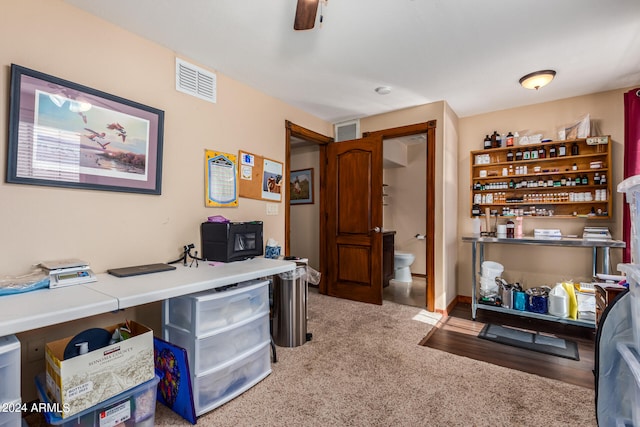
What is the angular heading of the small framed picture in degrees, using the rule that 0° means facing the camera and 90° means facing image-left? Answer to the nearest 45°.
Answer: approximately 45°

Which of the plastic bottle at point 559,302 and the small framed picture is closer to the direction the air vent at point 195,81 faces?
the plastic bottle

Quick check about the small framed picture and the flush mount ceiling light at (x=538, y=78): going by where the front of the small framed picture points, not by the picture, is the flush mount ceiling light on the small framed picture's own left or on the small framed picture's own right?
on the small framed picture's own left

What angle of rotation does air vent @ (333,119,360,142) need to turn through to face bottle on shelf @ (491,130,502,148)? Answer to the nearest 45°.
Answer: approximately 135° to its left

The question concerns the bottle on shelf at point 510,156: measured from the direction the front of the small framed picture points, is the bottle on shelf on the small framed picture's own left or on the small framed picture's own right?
on the small framed picture's own left

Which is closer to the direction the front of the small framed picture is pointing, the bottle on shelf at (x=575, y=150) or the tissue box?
the tissue box

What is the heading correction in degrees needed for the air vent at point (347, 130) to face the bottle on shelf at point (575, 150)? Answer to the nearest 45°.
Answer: approximately 135° to its left

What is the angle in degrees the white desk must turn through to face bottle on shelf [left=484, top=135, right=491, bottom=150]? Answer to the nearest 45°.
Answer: approximately 45° to its left
